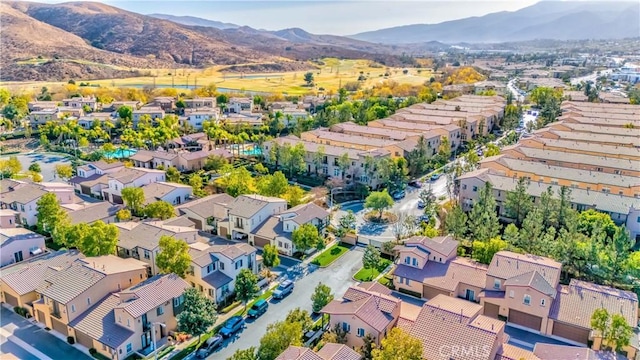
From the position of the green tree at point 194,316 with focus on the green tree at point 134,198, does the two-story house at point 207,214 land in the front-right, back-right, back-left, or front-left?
front-right

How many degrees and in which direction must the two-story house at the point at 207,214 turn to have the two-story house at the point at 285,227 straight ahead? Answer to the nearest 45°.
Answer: approximately 90° to its left

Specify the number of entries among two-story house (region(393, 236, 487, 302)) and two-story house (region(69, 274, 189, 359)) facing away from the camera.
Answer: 0

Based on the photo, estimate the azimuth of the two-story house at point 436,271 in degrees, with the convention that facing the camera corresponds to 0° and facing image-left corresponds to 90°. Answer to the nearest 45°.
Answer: approximately 45°

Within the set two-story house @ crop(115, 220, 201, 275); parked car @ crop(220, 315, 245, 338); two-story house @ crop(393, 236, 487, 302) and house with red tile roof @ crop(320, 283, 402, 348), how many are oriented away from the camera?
0

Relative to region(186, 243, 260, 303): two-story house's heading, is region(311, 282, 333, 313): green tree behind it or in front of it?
in front

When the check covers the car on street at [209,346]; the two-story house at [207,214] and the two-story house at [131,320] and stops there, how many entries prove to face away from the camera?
0

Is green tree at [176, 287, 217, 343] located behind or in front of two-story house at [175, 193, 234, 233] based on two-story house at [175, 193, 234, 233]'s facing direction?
in front

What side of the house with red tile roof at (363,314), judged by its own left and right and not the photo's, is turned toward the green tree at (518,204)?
back

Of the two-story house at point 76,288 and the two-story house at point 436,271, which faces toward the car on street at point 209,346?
the two-story house at point 436,271

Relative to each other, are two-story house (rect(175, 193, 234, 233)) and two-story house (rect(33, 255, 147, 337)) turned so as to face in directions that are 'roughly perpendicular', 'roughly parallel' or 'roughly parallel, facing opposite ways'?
roughly parallel

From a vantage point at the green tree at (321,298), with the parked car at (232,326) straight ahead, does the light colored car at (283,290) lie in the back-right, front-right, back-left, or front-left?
front-right

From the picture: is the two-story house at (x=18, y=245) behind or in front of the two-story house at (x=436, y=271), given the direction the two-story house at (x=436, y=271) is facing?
in front

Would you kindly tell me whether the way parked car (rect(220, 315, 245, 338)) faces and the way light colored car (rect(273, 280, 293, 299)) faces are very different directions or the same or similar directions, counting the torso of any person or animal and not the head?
same or similar directions

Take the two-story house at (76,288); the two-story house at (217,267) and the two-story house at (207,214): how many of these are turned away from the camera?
0
